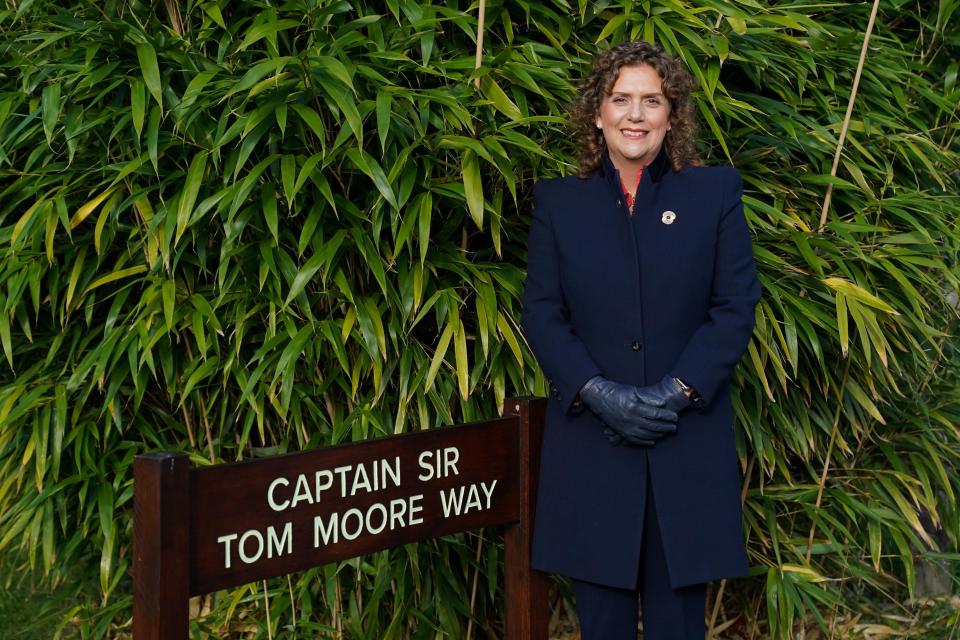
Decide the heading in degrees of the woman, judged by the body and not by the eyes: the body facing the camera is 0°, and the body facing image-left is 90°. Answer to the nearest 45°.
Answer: approximately 0°

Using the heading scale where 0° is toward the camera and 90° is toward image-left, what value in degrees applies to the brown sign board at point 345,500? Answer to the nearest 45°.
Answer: approximately 315°

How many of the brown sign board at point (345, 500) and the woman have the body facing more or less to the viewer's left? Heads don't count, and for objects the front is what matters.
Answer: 0

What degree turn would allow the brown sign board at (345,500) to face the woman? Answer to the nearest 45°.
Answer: approximately 45° to its left

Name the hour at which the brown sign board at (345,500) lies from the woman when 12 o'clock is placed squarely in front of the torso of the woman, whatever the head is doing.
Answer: The brown sign board is roughly at 2 o'clock from the woman.
